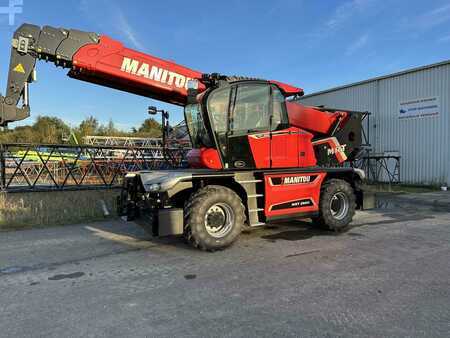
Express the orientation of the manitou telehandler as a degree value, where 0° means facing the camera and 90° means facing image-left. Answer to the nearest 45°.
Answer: approximately 45°

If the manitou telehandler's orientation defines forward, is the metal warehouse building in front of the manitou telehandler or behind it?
behind
